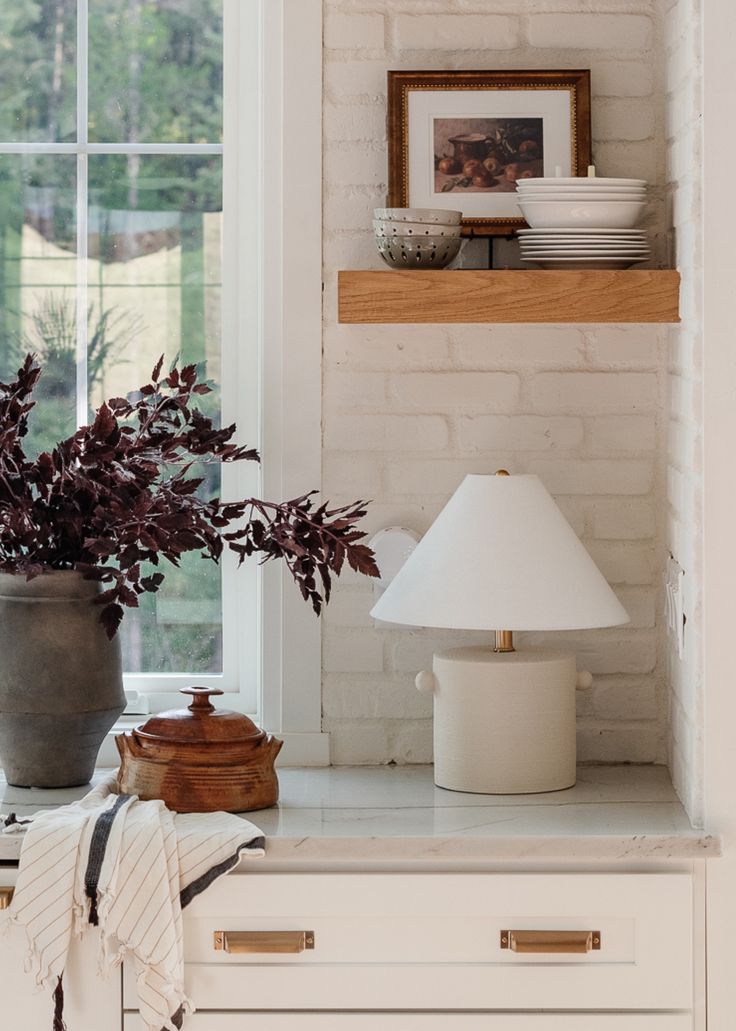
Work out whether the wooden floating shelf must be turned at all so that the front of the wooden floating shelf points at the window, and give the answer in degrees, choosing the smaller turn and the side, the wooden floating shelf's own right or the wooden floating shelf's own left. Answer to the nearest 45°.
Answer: approximately 135° to the wooden floating shelf's own right

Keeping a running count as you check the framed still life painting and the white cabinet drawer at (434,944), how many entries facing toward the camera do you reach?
2

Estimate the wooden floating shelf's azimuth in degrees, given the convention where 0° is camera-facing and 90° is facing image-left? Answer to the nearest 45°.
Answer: approximately 0°

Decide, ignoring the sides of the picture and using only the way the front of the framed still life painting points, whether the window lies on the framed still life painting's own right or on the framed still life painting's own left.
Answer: on the framed still life painting's own right

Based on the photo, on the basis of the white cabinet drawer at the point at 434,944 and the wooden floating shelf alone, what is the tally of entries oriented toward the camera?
2
